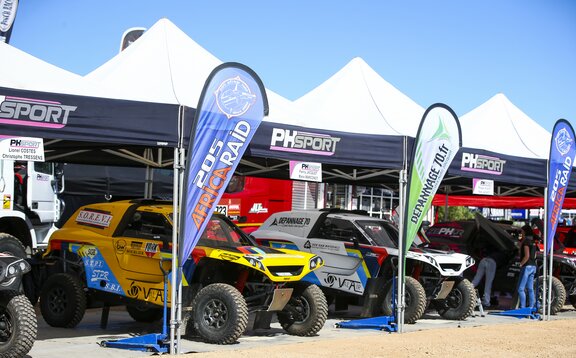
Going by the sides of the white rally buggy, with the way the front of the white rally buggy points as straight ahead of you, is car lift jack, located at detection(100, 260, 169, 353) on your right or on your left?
on your right

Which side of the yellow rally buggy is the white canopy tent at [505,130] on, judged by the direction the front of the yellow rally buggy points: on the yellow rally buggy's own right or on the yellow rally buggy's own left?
on the yellow rally buggy's own left

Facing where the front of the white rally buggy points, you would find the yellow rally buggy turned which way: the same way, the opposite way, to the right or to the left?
the same way

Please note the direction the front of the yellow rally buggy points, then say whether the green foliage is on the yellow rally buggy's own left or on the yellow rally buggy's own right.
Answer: on the yellow rally buggy's own left

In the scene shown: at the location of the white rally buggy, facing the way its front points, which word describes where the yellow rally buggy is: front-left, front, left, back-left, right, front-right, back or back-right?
right

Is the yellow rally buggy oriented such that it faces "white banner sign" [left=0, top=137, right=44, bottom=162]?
no

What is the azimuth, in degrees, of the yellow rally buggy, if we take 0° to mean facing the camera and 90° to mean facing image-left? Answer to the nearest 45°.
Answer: approximately 315°

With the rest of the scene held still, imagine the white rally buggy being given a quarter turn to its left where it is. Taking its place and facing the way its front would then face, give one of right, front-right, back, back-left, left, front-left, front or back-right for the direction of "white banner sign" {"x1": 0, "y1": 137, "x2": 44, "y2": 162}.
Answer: back

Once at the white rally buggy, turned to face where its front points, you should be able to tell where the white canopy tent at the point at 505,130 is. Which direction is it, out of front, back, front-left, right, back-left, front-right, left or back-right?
left

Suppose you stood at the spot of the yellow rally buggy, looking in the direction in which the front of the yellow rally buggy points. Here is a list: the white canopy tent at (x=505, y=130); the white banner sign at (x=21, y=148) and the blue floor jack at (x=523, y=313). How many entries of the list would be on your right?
1

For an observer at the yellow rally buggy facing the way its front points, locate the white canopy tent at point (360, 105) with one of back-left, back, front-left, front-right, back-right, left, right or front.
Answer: left

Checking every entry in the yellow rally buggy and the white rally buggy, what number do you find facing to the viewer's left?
0

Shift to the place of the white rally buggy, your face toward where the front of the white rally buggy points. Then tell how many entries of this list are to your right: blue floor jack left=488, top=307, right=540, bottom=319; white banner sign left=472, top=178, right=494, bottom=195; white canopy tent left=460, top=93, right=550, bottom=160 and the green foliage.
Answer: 0

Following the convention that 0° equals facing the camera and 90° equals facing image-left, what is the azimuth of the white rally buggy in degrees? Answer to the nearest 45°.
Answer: approximately 315°
